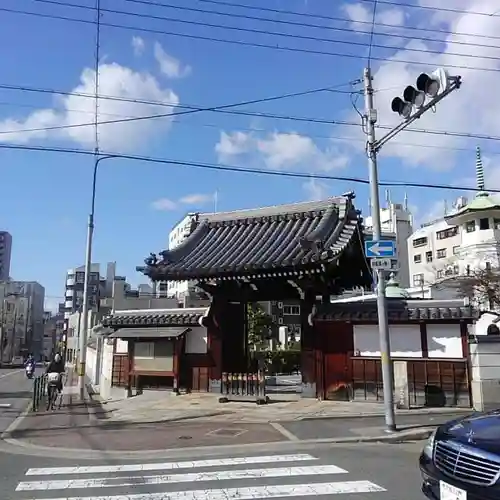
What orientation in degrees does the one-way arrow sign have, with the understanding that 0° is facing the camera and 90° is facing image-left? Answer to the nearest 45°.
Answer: approximately 0°

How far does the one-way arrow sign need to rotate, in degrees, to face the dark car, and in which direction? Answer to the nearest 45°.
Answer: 0° — it already faces it

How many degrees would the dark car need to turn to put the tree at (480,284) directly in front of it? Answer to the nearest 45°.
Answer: approximately 135° to its right

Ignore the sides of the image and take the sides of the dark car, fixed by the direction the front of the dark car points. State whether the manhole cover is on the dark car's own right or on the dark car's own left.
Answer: on the dark car's own right

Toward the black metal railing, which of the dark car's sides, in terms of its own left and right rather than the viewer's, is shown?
right

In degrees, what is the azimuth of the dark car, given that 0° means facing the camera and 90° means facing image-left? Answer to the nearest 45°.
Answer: approximately 45°

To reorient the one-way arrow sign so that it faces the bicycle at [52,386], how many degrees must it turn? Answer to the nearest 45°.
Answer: approximately 135° to its right
